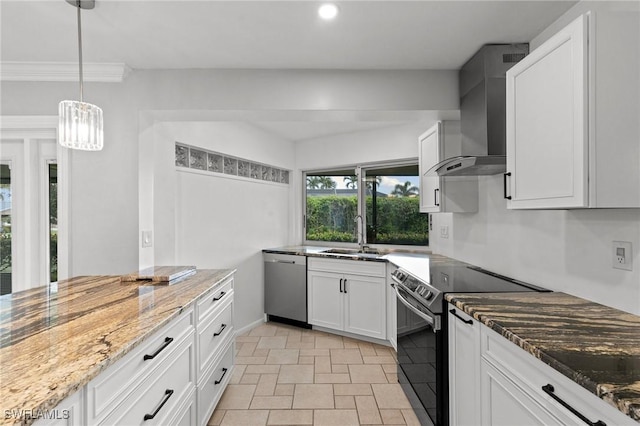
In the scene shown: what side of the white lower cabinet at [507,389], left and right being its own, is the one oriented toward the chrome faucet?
right

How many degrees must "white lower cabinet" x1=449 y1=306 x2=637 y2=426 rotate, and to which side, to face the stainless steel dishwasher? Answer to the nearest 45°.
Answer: approximately 90° to its right

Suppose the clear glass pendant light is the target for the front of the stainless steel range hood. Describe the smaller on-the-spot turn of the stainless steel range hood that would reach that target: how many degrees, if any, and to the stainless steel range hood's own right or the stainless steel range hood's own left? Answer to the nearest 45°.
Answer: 0° — it already faces it

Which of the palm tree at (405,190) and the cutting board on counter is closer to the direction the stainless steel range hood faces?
the cutting board on counter

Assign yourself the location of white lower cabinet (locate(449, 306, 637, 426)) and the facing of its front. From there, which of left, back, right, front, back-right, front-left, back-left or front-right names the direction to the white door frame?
front-right

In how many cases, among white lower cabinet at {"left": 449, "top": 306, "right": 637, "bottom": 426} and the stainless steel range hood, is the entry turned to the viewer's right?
0

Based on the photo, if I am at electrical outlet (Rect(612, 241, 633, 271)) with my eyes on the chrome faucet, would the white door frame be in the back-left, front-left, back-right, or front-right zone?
front-left

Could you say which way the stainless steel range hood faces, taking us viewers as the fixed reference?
facing the viewer and to the left of the viewer
